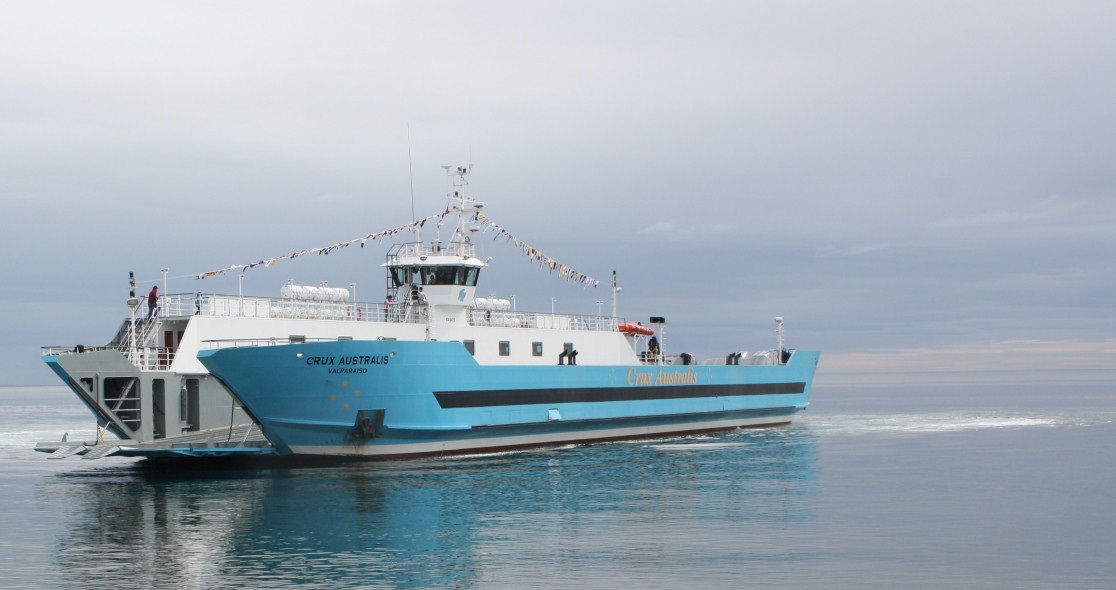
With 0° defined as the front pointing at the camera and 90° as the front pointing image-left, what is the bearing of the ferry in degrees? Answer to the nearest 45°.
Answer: approximately 45°
